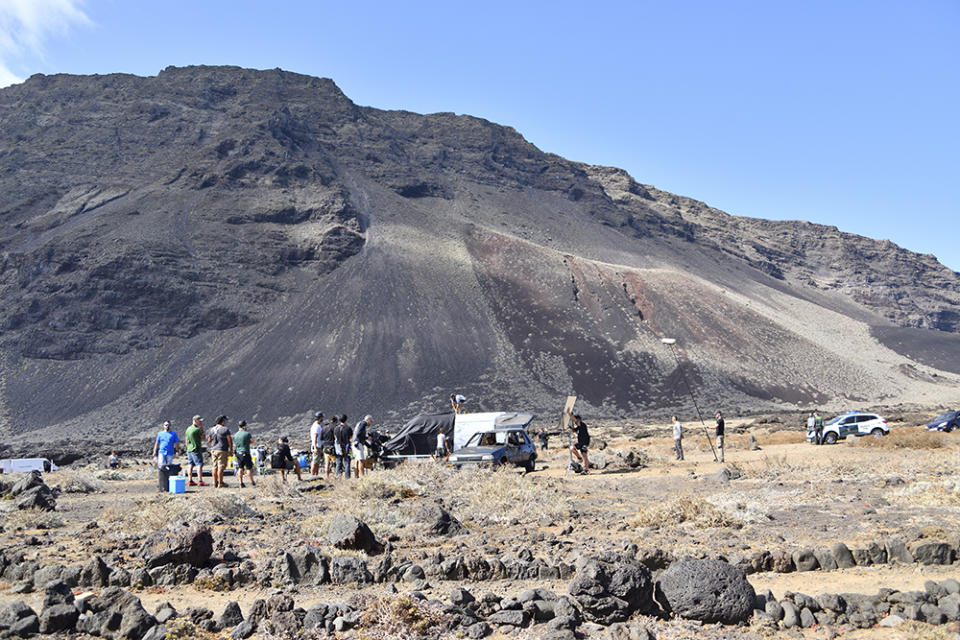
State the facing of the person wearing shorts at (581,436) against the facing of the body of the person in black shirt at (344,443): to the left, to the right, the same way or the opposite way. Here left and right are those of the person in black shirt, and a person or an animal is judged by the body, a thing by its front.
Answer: to the left

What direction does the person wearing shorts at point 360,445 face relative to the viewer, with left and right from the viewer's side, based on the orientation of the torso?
facing to the right of the viewer

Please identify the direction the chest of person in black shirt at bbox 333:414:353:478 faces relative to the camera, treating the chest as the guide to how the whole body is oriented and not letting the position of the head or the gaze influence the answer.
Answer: away from the camera

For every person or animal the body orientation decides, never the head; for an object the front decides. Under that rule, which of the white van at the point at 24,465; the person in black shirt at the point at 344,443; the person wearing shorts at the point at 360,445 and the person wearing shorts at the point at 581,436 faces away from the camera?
the person in black shirt

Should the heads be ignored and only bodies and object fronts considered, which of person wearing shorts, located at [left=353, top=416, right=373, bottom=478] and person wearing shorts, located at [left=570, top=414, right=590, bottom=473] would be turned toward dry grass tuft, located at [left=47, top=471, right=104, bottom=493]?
person wearing shorts, located at [left=570, top=414, right=590, bottom=473]

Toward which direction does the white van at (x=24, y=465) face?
to the viewer's right

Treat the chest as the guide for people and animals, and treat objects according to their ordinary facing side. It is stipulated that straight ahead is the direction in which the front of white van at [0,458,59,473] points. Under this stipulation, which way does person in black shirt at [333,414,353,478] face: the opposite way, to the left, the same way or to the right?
to the left

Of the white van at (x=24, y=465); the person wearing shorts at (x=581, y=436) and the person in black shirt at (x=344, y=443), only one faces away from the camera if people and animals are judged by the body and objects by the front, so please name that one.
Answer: the person in black shirt

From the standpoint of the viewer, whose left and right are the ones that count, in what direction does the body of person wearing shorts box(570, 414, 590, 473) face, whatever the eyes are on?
facing to the left of the viewer

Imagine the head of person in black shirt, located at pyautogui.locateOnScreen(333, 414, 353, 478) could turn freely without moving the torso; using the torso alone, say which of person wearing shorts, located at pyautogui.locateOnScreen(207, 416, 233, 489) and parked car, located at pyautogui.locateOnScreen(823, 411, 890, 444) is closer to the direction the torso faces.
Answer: the parked car

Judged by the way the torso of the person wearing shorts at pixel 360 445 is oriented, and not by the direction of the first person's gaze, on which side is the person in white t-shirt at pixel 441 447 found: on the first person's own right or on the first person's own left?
on the first person's own left

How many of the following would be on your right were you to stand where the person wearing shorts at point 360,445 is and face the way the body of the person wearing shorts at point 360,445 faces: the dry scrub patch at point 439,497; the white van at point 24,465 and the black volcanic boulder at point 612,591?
2

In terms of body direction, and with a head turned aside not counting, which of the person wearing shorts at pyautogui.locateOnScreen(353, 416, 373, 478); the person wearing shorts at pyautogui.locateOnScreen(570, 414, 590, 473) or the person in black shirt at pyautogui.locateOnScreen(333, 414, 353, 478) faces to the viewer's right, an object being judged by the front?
the person wearing shorts at pyautogui.locateOnScreen(353, 416, 373, 478)
